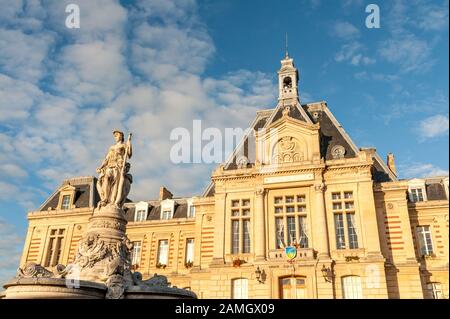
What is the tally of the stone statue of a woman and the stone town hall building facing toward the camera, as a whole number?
2

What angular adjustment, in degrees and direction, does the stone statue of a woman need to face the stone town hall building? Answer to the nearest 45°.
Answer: approximately 135° to its left

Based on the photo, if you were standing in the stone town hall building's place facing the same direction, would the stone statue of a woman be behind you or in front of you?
in front

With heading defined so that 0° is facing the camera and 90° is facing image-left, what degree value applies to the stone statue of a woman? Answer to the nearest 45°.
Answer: approximately 0°

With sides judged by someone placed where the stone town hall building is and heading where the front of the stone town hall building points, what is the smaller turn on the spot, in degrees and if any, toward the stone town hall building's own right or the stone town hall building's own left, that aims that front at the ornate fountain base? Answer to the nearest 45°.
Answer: approximately 45° to the stone town hall building's own right
